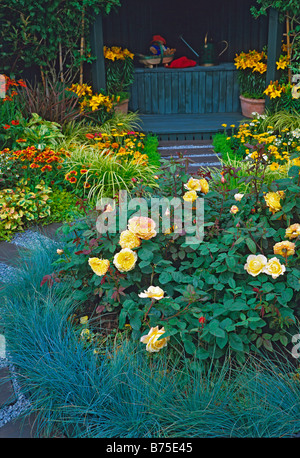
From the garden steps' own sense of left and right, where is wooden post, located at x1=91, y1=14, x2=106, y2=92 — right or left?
on its right

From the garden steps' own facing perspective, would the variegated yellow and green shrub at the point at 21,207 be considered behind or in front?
in front

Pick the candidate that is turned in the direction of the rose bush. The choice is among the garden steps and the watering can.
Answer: the garden steps

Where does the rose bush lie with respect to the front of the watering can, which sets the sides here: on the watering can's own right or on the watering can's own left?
on the watering can's own left

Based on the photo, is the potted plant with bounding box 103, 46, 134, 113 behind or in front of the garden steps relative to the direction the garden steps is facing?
behind

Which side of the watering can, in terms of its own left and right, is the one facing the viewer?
left

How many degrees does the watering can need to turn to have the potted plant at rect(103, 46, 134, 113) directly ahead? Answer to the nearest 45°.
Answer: approximately 45° to its left

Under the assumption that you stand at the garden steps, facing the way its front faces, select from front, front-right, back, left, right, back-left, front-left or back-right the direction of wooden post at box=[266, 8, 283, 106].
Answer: back-left

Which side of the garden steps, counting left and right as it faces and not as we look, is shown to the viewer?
front

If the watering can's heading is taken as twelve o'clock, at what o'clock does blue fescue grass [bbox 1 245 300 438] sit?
The blue fescue grass is roughly at 9 o'clock from the watering can.

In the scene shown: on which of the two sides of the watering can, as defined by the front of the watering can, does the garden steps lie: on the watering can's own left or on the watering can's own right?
on the watering can's own left

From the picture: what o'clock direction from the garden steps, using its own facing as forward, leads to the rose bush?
The rose bush is roughly at 12 o'clock from the garden steps.

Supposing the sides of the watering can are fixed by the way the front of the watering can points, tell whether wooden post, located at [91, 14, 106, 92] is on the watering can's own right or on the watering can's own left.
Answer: on the watering can's own left
